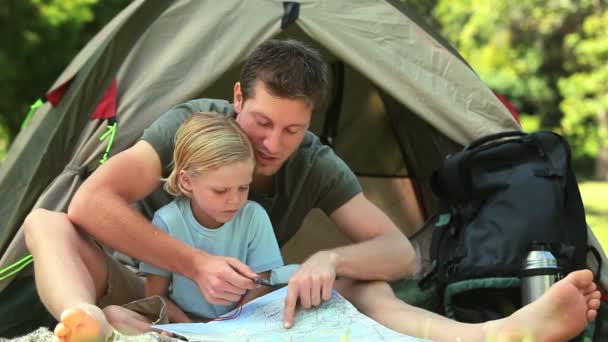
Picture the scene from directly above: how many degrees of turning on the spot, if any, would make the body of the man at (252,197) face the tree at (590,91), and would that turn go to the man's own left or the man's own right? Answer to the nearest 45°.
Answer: approximately 135° to the man's own left

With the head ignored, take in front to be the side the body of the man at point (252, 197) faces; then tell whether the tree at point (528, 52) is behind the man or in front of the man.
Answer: behind

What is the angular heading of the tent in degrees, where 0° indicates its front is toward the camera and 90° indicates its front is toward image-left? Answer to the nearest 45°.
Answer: approximately 0°

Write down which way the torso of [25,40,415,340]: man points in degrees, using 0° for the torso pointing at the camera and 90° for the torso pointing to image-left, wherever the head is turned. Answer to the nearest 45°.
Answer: approximately 0°

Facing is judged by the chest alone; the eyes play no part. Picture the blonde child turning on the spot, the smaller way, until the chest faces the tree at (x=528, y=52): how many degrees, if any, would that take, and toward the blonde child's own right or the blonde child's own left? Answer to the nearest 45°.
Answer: approximately 90° to the blonde child's own left

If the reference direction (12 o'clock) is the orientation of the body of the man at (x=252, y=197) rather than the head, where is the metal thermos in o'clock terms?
The metal thermos is roughly at 9 o'clock from the man.

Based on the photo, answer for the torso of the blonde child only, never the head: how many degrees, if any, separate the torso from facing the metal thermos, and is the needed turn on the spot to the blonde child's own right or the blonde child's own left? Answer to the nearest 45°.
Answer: approximately 45° to the blonde child's own left

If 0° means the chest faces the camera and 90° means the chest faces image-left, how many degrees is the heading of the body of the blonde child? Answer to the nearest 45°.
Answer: approximately 315°

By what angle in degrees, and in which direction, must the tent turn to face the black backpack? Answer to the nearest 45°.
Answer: approximately 90° to its left
